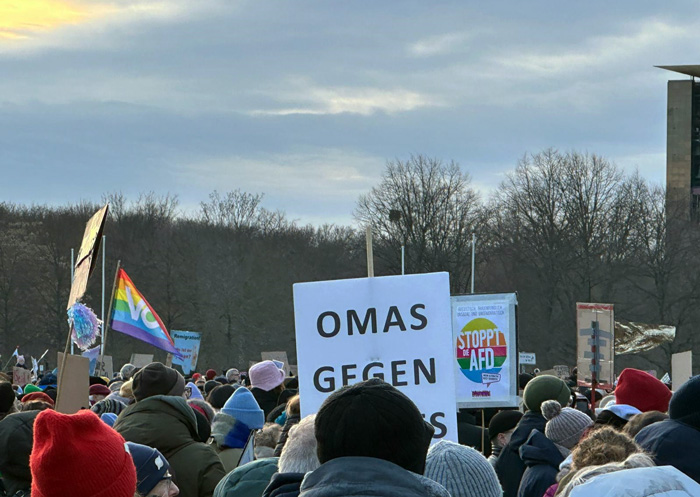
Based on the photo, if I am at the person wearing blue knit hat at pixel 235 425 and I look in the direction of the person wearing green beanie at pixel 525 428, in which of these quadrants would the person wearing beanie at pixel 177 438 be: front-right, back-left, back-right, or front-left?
back-right

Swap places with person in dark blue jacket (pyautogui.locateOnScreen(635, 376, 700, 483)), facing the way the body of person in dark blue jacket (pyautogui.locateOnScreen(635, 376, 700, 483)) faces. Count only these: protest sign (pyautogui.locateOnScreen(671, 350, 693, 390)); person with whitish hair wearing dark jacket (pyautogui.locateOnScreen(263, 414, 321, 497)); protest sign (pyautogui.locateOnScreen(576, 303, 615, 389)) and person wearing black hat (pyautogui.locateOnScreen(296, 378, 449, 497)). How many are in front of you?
2

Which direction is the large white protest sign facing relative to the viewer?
toward the camera

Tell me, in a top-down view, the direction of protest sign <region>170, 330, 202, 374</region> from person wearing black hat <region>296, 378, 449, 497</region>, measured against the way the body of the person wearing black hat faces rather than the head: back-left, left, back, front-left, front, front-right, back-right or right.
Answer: front

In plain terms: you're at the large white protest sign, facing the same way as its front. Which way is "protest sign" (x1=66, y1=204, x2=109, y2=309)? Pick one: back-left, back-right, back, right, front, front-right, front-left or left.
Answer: back-right

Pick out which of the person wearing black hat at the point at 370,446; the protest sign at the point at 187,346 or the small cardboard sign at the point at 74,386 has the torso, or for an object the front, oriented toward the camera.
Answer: the protest sign

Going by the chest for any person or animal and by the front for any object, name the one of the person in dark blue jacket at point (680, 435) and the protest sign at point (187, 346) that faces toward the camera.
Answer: the protest sign

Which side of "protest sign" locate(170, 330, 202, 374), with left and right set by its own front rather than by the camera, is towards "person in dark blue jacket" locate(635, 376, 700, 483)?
front

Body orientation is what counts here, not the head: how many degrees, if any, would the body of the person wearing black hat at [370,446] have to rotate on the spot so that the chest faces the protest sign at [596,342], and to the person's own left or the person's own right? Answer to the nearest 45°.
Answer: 0° — they already face it

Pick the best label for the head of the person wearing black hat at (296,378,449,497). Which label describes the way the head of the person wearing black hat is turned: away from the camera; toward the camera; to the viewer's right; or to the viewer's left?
away from the camera

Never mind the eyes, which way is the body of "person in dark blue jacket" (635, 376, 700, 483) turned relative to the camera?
away from the camera

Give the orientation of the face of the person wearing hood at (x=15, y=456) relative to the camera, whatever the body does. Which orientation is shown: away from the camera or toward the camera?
away from the camera

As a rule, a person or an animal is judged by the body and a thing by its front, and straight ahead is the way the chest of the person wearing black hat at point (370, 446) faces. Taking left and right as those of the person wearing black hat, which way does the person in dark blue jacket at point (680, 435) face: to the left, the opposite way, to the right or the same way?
the same way

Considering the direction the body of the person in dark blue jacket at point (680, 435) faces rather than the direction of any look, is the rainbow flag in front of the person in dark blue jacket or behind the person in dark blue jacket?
in front

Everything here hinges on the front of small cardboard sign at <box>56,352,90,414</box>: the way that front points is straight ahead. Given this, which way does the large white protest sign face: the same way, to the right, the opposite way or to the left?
the opposite way

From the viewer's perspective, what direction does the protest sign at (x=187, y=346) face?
toward the camera

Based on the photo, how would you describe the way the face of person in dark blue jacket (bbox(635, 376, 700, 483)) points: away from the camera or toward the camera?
away from the camera

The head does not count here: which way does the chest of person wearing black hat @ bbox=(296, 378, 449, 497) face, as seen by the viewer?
away from the camera
